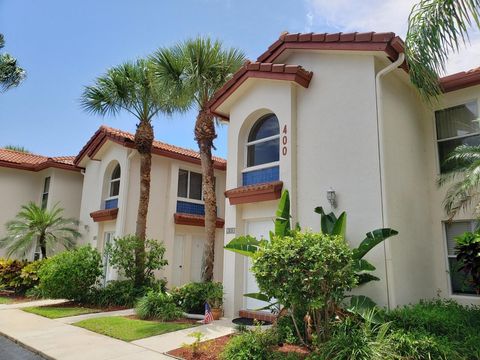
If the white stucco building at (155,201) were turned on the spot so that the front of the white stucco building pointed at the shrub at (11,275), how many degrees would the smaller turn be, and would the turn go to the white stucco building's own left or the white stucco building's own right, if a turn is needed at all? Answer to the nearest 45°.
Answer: approximately 45° to the white stucco building's own right

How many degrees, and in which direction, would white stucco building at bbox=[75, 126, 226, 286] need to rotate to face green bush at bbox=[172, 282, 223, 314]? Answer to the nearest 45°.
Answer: approximately 45° to its left

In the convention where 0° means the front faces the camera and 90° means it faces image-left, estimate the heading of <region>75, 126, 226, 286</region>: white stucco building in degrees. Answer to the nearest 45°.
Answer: approximately 45°

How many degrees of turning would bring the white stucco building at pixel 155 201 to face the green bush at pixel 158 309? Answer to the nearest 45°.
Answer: approximately 45° to its left

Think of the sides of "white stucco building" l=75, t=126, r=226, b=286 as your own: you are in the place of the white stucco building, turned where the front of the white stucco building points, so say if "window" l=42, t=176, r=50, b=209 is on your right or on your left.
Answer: on your right

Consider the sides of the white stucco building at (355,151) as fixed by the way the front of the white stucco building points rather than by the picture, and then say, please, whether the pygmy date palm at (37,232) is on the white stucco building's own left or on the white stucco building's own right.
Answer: on the white stucco building's own right

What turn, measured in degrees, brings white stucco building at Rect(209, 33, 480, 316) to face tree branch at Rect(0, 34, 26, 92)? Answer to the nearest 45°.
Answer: approximately 45° to its right

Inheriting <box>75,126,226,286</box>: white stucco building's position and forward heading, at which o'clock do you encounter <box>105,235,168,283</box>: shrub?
The shrub is roughly at 11 o'clock from the white stucco building.

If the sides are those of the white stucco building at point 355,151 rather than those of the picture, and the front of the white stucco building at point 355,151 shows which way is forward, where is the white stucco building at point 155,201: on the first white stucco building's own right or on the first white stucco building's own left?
on the first white stucco building's own right

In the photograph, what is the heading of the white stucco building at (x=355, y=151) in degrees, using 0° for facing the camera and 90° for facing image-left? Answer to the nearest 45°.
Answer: approximately 45°

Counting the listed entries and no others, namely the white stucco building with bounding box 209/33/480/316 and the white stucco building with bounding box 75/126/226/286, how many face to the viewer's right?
0

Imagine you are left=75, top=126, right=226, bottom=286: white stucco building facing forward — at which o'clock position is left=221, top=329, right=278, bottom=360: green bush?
The green bush is roughly at 10 o'clock from the white stucco building.
